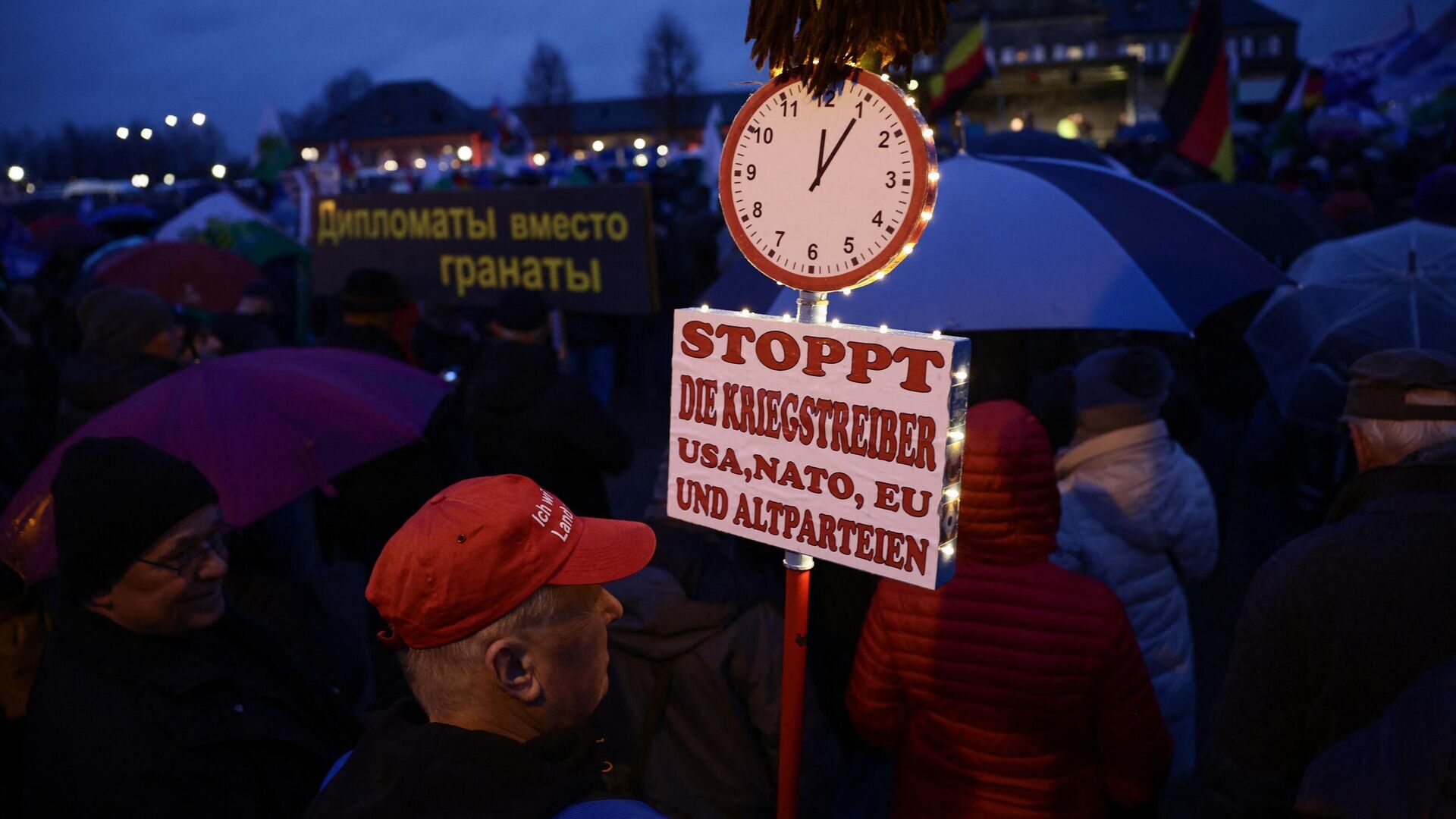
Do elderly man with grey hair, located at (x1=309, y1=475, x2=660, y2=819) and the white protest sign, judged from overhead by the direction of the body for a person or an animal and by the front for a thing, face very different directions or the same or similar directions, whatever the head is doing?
very different directions

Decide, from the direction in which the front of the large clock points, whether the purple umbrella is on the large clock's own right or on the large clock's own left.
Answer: on the large clock's own right

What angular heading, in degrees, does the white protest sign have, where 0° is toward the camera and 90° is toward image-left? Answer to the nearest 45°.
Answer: approximately 45°

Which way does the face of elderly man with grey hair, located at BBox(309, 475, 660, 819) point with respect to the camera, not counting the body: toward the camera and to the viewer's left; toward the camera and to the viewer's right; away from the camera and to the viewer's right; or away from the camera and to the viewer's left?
away from the camera and to the viewer's right

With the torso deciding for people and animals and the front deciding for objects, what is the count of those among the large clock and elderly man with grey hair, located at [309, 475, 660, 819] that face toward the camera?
1

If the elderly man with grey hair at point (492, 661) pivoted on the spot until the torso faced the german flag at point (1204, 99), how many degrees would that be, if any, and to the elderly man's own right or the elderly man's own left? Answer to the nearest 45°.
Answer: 0° — they already face it

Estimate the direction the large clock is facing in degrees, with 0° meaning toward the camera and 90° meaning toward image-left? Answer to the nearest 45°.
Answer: approximately 0°

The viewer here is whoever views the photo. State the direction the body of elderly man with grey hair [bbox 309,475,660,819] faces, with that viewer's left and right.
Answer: facing away from the viewer and to the right of the viewer

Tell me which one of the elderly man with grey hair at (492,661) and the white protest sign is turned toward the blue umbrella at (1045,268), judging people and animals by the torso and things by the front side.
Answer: the elderly man with grey hair
